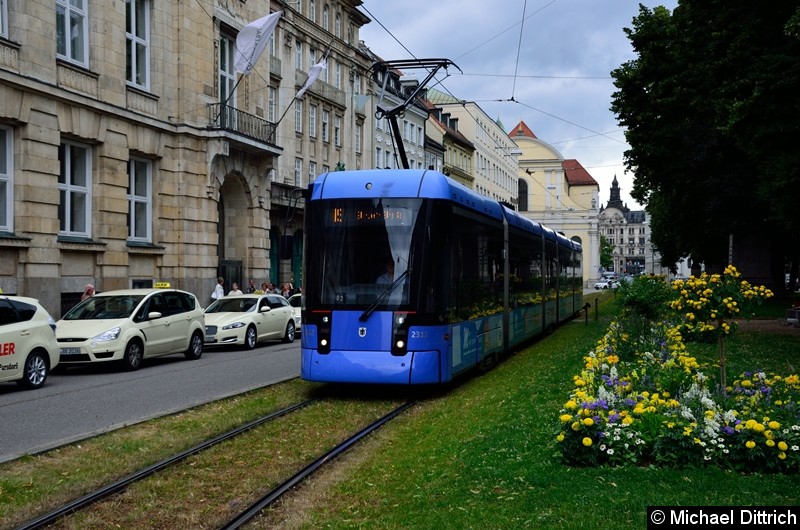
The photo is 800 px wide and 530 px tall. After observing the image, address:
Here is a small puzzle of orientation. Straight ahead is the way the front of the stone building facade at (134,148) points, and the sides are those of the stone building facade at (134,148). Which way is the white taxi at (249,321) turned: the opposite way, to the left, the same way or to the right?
to the right

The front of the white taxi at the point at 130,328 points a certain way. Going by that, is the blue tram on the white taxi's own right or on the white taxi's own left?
on the white taxi's own left

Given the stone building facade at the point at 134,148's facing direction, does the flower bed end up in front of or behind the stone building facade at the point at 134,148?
in front

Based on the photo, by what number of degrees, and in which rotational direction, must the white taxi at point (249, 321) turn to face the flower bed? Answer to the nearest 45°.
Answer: approximately 45° to its left

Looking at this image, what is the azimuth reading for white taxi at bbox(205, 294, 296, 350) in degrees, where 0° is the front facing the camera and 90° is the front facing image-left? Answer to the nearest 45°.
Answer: approximately 45°

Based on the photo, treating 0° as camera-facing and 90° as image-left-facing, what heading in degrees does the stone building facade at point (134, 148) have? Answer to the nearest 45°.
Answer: approximately 315°

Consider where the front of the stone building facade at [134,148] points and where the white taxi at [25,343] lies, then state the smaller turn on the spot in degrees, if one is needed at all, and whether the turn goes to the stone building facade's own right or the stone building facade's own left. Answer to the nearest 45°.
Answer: approximately 45° to the stone building facade's own right

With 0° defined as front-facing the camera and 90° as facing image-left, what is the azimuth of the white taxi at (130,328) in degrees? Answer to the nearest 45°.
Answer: approximately 45°

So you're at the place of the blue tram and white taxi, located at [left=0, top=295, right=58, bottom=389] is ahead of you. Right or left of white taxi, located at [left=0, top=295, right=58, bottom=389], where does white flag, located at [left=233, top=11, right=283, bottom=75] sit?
right

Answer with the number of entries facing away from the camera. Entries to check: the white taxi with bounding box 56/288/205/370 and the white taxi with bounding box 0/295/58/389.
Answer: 0

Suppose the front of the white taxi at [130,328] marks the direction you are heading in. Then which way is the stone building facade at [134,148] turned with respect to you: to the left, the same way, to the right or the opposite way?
to the left
